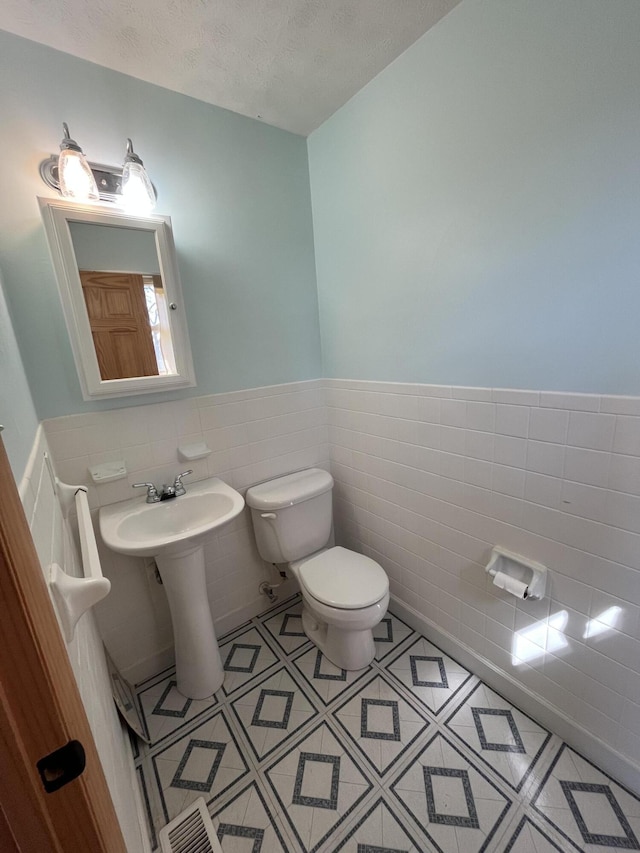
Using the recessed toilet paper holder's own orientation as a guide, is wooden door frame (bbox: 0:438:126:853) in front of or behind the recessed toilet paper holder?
in front

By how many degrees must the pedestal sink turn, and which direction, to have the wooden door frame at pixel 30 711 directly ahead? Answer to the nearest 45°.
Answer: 0° — it already faces it

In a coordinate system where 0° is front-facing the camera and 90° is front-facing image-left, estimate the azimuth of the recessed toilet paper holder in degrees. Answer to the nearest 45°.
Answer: approximately 45°

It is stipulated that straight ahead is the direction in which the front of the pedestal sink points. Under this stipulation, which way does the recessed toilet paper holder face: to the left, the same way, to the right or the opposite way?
to the right

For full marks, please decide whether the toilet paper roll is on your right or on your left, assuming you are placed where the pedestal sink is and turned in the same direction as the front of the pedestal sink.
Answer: on your left

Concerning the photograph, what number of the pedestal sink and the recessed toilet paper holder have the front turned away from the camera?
0
